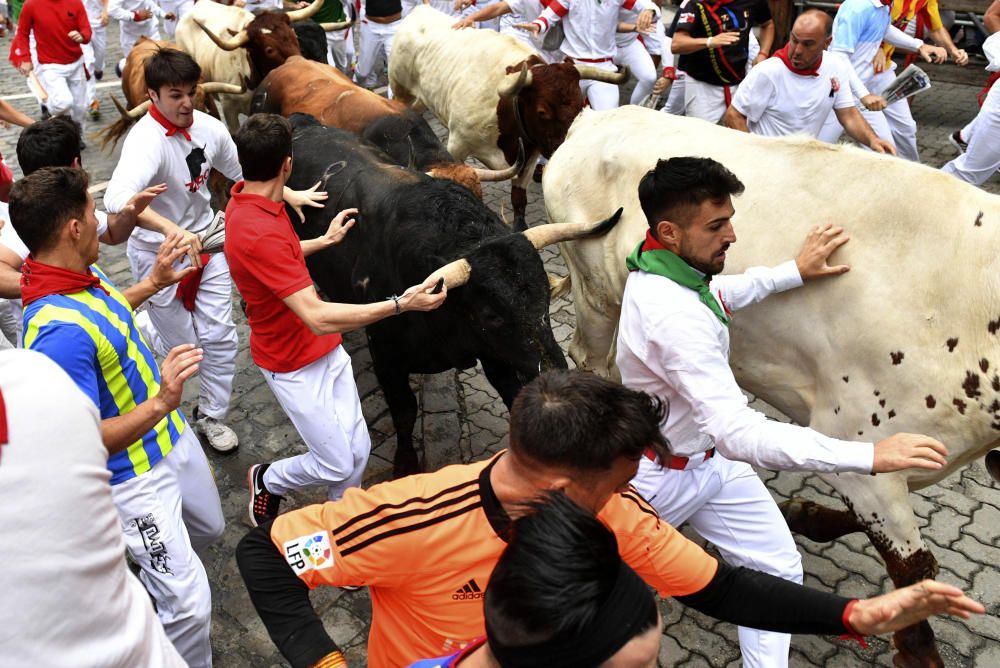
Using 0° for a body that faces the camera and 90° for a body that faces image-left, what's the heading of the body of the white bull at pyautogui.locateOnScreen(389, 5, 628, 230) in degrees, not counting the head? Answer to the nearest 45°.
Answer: approximately 315°

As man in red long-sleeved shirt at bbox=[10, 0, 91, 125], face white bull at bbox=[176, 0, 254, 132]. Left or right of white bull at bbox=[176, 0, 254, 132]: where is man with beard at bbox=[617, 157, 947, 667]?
right

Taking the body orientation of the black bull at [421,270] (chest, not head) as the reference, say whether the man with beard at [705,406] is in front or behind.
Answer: in front

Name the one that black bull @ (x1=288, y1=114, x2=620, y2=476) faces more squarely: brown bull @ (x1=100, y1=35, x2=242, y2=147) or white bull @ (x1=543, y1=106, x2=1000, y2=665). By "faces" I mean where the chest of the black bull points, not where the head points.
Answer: the white bull

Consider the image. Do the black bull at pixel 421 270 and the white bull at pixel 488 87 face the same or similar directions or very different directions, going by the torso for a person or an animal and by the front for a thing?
same or similar directions

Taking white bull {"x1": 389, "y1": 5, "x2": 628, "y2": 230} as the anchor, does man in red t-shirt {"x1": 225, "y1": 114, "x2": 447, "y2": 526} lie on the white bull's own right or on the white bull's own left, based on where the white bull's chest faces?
on the white bull's own right

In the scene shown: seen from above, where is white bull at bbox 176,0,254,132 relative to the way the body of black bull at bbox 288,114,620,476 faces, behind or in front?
behind

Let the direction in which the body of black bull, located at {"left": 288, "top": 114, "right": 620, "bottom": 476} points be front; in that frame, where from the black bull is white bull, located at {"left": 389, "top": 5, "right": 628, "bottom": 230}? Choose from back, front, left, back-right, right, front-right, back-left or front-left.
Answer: back-left

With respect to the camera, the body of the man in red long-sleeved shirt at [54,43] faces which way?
toward the camera

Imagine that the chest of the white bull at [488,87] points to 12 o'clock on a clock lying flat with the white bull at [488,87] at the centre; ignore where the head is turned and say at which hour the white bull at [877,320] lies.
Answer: the white bull at [877,320] is roughly at 1 o'clock from the white bull at [488,87].

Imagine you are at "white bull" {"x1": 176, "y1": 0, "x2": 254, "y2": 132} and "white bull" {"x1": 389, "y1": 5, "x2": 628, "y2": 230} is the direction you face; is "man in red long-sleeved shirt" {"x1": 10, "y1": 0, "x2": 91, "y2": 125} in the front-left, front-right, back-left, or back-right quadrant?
back-right

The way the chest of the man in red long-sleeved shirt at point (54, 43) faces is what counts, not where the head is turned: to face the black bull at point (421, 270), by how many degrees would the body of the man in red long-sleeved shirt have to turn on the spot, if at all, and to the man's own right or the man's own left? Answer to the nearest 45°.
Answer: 0° — they already face it

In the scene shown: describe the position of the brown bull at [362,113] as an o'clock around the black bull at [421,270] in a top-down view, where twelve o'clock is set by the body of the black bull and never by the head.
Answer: The brown bull is roughly at 7 o'clock from the black bull.

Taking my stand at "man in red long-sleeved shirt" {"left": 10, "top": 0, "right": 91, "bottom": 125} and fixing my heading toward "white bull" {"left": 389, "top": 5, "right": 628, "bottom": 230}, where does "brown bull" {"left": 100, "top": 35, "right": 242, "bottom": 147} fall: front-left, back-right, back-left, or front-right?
front-right

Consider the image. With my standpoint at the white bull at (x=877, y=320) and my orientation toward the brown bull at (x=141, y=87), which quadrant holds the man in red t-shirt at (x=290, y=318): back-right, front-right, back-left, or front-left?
front-left

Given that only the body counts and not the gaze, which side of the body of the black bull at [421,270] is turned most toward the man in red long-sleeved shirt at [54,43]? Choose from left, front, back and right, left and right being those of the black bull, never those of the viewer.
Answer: back

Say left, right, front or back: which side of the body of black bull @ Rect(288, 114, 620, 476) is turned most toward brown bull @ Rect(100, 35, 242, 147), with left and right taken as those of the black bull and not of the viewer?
back
